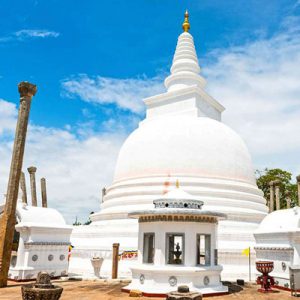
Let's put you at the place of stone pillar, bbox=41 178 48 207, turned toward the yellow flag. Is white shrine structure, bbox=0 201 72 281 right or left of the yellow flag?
right

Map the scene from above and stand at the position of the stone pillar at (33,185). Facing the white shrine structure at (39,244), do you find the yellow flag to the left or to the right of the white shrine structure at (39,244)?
left
